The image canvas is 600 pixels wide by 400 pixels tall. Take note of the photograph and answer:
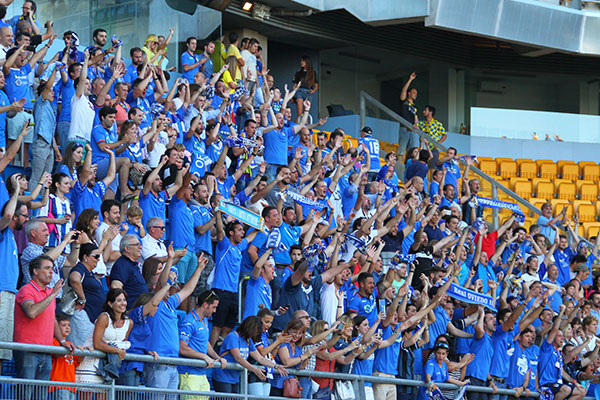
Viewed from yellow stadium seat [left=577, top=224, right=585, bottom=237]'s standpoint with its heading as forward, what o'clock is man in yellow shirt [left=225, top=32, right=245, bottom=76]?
The man in yellow shirt is roughly at 3 o'clock from the yellow stadium seat.

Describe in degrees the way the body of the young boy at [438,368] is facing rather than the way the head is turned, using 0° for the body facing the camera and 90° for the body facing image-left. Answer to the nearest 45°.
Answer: approximately 315°

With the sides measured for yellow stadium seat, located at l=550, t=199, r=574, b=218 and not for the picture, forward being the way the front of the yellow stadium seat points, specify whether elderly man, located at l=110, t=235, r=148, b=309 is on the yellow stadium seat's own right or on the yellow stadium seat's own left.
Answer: on the yellow stadium seat's own right

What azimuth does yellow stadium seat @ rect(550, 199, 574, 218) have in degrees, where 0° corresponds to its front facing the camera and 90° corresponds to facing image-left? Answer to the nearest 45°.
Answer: approximately 315°

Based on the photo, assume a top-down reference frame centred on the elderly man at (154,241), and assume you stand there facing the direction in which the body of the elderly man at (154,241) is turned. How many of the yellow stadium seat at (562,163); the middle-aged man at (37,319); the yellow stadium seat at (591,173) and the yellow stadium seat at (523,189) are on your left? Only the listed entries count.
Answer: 3

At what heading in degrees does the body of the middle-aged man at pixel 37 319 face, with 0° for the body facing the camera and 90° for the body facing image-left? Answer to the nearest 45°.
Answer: approximately 315°

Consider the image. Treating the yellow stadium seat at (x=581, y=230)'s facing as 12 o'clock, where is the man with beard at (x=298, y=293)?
The man with beard is roughly at 2 o'clock from the yellow stadium seat.

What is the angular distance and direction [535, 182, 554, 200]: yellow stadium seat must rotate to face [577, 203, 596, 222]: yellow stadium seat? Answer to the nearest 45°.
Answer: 0° — it already faces it

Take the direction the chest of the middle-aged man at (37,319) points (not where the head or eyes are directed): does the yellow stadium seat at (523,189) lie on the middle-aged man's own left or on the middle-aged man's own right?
on the middle-aged man's own left

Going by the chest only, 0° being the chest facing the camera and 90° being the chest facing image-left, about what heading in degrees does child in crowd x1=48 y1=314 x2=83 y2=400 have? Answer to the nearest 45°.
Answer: approximately 315°

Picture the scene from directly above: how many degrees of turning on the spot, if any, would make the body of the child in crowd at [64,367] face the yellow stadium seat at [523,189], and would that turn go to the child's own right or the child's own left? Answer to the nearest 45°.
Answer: approximately 90° to the child's own left
